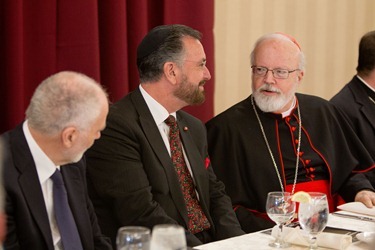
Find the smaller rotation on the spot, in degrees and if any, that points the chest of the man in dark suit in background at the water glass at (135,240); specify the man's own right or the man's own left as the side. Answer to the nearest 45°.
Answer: approximately 45° to the man's own right

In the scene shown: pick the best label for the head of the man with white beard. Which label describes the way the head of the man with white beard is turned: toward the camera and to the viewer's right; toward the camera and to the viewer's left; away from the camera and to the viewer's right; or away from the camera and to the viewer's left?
toward the camera and to the viewer's left

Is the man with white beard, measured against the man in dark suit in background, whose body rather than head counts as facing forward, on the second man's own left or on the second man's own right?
on the second man's own right

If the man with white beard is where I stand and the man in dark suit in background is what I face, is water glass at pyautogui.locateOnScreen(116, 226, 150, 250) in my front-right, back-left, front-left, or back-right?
back-right
